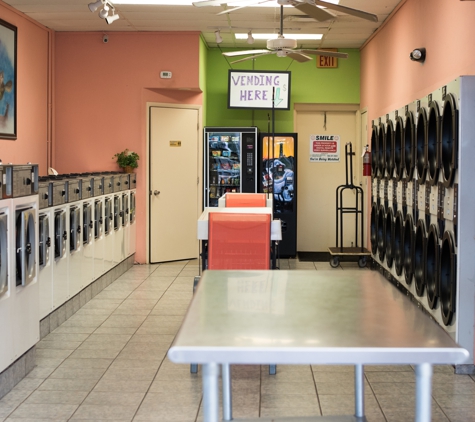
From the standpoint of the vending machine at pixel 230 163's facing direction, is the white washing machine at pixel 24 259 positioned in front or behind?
in front

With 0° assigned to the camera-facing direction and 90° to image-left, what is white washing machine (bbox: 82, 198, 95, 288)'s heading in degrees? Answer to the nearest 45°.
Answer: approximately 270°

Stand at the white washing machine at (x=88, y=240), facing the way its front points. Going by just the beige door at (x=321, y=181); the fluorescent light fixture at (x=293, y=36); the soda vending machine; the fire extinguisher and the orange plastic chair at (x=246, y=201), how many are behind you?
0

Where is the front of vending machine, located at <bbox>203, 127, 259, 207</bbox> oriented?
toward the camera

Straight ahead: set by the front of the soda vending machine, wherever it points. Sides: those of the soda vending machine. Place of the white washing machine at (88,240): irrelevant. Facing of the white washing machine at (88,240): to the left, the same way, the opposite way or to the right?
to the left

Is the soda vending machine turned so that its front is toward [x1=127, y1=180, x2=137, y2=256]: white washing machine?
no

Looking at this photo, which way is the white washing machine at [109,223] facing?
to the viewer's right

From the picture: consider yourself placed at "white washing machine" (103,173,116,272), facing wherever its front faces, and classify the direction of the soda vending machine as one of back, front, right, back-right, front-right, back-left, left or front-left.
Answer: front-left

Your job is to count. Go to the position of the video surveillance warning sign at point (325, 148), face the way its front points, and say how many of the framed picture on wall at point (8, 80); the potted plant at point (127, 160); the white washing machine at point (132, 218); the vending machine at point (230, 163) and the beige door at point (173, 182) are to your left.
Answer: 0

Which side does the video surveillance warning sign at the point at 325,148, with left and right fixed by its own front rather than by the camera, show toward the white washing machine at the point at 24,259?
front

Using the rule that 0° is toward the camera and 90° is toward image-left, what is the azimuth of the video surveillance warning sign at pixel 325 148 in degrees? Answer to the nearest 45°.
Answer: approximately 0°

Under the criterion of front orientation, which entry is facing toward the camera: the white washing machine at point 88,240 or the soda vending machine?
the soda vending machine

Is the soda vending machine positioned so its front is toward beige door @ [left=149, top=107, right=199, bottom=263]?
no

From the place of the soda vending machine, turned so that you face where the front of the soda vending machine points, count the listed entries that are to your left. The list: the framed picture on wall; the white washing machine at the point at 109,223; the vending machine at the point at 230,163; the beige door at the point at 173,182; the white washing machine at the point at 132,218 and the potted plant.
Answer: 0

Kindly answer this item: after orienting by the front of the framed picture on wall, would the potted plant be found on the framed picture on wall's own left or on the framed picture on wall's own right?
on the framed picture on wall's own left
